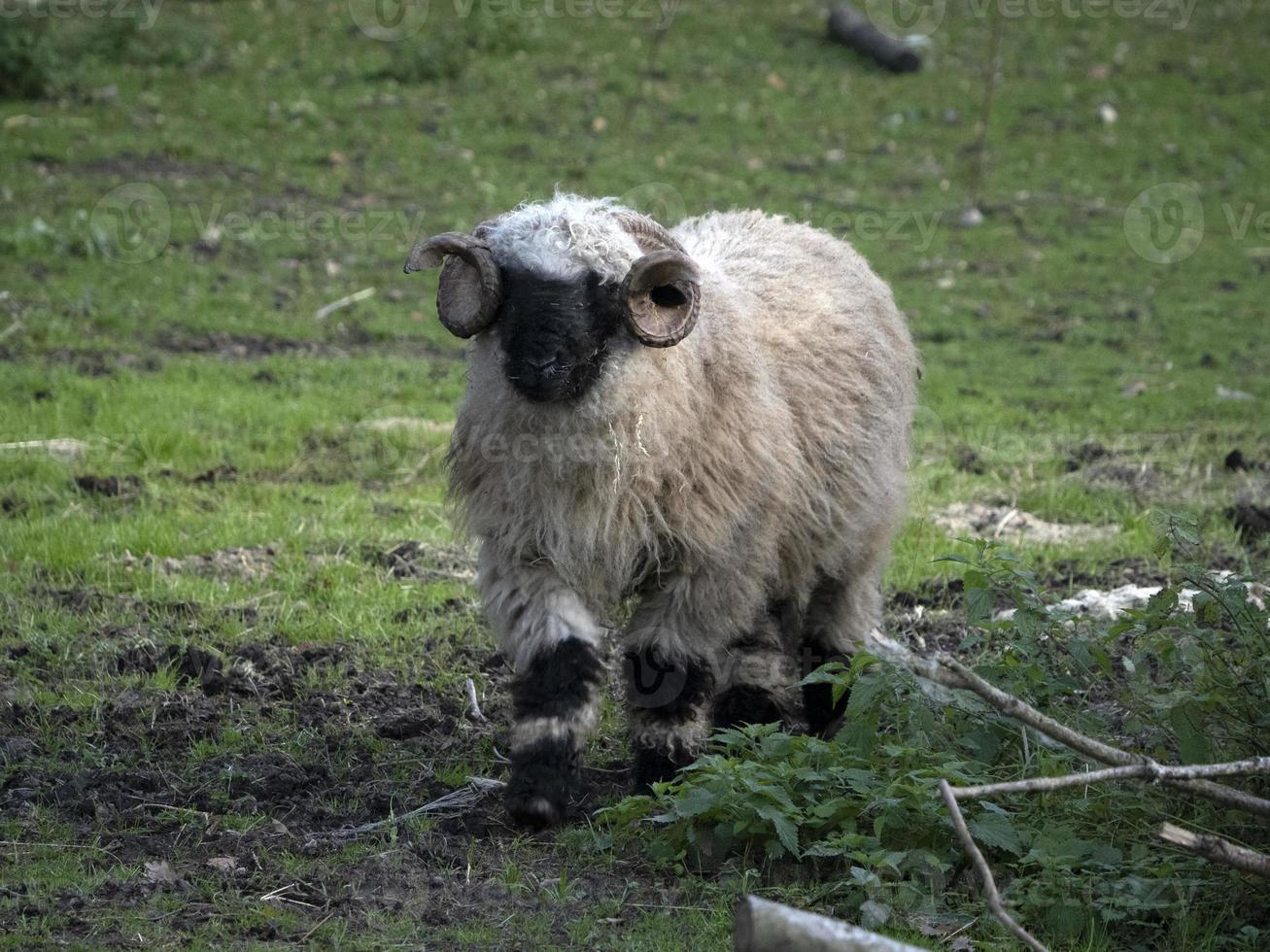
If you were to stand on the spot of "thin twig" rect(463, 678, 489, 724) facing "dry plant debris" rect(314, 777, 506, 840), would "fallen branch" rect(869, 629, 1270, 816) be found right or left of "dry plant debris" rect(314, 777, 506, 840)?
left

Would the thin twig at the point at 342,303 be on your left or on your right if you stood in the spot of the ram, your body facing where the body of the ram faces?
on your right

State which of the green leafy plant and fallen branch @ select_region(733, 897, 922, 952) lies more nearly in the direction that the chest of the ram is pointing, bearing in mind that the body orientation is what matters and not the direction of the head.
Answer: the fallen branch

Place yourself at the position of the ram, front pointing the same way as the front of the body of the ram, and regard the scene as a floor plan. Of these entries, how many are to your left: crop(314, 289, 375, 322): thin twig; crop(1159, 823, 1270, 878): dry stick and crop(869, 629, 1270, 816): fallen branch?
2

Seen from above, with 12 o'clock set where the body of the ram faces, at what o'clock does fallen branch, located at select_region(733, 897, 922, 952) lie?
The fallen branch is roughly at 10 o'clock from the ram.

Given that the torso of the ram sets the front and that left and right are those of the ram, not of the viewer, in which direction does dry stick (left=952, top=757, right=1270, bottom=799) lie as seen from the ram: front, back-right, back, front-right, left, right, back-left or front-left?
left

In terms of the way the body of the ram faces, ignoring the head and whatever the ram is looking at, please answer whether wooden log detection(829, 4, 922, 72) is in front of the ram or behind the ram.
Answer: behind

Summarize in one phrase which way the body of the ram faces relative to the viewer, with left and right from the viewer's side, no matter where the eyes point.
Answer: facing the viewer and to the left of the viewer

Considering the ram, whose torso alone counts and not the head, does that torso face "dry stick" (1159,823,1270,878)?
no
